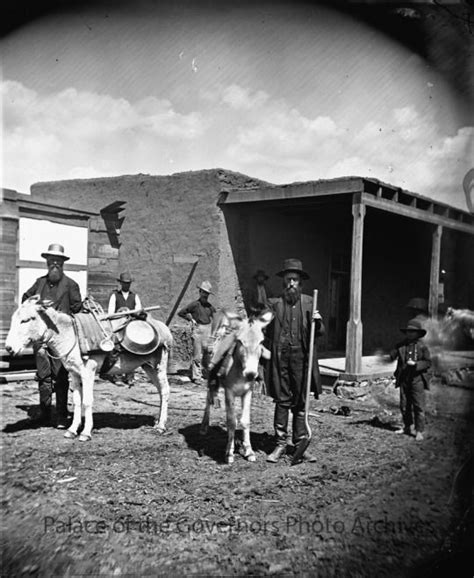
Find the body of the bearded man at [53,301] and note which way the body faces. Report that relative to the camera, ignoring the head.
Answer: toward the camera

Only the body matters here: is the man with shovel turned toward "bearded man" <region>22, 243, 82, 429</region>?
no

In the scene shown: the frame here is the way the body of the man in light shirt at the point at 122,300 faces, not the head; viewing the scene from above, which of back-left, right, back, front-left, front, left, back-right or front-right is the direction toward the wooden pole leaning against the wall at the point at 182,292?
back-left

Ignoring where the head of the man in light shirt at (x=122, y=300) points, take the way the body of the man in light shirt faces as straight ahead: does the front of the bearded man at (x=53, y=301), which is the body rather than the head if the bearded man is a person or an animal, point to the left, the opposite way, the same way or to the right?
the same way

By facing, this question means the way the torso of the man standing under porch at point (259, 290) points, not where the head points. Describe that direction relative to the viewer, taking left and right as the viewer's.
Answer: facing the viewer

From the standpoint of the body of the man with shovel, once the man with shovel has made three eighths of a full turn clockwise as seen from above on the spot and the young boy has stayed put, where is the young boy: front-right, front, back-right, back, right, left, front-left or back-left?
right

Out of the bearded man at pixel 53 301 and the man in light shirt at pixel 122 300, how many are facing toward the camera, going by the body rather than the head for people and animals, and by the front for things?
2

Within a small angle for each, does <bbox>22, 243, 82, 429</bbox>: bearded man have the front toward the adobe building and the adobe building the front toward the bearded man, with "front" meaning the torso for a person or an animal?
no

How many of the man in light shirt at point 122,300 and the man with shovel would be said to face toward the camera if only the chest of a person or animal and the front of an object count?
2

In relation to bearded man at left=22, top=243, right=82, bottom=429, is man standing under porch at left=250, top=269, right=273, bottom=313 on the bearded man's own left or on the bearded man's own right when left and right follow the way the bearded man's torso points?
on the bearded man's own left

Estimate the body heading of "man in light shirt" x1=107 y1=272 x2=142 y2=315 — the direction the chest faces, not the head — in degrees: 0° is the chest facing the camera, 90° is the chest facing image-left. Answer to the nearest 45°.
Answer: approximately 0°

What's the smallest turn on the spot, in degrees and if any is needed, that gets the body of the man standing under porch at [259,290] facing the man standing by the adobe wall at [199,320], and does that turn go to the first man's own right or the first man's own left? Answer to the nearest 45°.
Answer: approximately 45° to the first man's own right

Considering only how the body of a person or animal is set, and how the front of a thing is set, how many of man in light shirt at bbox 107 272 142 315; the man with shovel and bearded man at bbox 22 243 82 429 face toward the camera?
3

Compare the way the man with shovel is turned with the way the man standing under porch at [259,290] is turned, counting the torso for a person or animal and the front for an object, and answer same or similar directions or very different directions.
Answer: same or similar directions

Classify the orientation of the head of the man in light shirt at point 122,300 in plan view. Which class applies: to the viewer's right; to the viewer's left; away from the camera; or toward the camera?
toward the camera

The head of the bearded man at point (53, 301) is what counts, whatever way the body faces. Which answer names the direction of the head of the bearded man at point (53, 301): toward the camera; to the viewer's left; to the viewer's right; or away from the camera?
toward the camera

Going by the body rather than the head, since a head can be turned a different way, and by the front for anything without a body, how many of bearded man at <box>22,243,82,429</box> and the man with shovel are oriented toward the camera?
2

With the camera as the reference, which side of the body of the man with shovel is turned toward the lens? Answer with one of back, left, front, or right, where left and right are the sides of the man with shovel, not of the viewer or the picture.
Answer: front
